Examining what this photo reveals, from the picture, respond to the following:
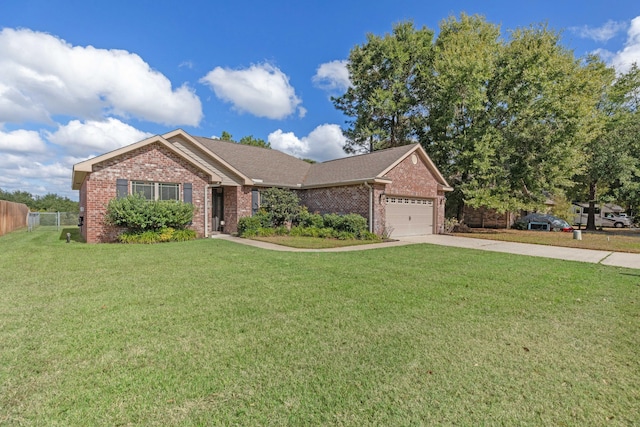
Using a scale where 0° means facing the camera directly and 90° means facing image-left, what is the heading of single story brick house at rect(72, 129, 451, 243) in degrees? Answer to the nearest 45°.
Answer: approximately 315°

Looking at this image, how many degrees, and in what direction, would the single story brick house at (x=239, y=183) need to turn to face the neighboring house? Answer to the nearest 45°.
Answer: approximately 45° to its left

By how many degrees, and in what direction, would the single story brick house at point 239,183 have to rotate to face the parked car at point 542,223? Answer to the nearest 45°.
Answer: approximately 45° to its left

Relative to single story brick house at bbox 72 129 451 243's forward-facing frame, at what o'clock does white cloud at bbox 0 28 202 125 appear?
The white cloud is roughly at 5 o'clock from the single story brick house.

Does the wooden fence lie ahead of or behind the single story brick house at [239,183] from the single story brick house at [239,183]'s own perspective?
behind

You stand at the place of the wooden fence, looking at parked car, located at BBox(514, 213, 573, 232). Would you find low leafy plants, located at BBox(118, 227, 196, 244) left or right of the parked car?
right

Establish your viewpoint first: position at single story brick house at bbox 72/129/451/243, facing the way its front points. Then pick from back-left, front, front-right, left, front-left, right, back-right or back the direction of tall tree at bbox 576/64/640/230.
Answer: front-left

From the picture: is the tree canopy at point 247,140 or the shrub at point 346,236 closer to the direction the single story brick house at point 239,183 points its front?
the shrub

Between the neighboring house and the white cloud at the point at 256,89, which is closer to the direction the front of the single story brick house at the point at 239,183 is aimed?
the neighboring house

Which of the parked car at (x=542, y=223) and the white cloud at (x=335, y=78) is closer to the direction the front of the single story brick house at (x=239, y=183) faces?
the parked car

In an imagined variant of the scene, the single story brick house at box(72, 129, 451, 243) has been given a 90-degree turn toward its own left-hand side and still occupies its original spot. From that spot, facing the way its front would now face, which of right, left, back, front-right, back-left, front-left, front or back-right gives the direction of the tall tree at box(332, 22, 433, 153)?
front
